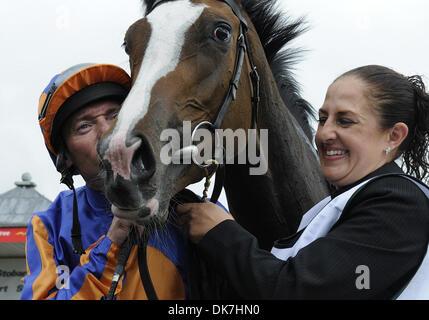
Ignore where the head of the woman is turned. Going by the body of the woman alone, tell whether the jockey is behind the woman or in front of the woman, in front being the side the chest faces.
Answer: in front

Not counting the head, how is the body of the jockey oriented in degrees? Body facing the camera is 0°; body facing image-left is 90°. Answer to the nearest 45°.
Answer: approximately 315°

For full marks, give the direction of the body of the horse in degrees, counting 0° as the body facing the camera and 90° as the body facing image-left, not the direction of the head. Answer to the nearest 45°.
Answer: approximately 45°
